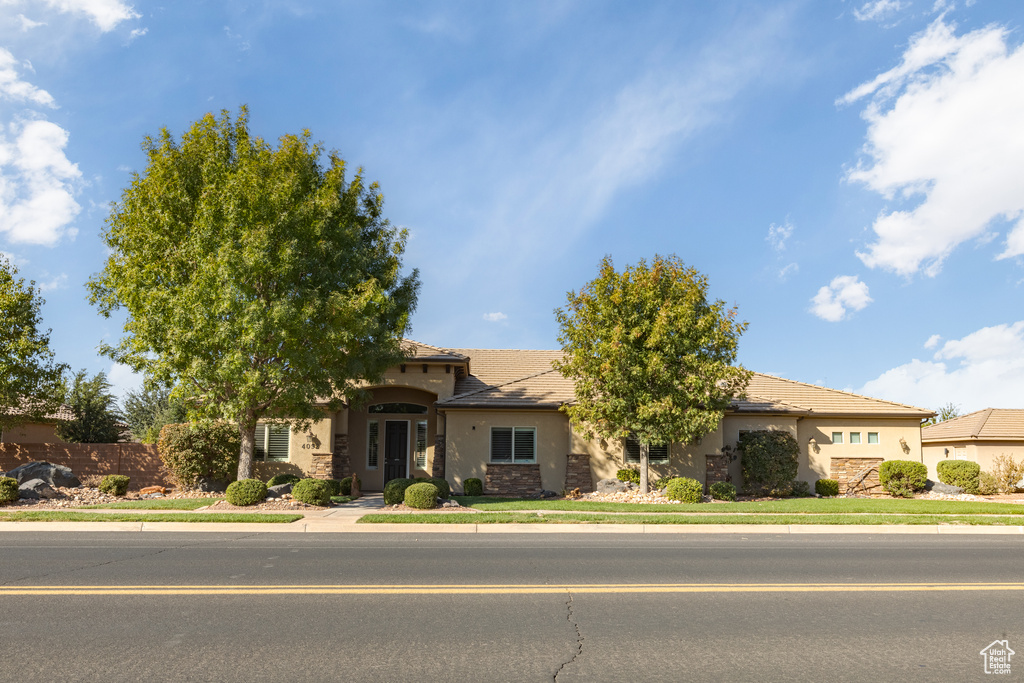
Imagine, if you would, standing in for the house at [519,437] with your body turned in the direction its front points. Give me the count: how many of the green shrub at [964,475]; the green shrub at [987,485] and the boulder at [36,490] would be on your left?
2

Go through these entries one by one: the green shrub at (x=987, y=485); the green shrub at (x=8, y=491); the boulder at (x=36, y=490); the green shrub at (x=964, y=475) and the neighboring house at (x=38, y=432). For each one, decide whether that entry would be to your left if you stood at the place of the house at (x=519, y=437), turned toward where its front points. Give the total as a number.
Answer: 2

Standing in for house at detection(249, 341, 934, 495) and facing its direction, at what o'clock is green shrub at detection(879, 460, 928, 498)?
The green shrub is roughly at 9 o'clock from the house.

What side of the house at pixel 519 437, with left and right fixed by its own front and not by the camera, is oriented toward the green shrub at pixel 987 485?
left

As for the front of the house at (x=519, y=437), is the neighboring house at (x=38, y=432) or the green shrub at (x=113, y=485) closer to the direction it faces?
the green shrub

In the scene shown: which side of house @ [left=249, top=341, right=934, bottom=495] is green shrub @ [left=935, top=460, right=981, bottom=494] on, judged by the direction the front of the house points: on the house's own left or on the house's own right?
on the house's own left

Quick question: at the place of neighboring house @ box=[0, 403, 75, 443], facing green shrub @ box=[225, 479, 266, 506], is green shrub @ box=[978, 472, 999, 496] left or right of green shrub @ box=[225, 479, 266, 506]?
left

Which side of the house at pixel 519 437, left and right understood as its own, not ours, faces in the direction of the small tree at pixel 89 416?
right

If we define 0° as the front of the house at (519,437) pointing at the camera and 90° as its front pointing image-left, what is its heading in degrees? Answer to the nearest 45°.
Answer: approximately 0°

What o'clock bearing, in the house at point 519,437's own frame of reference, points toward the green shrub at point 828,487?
The green shrub is roughly at 9 o'clock from the house.

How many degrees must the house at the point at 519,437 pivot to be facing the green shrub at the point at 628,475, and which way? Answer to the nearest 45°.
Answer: approximately 90° to its left

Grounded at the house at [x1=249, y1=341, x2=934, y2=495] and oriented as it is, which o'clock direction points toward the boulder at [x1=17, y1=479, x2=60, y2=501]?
The boulder is roughly at 2 o'clock from the house.
